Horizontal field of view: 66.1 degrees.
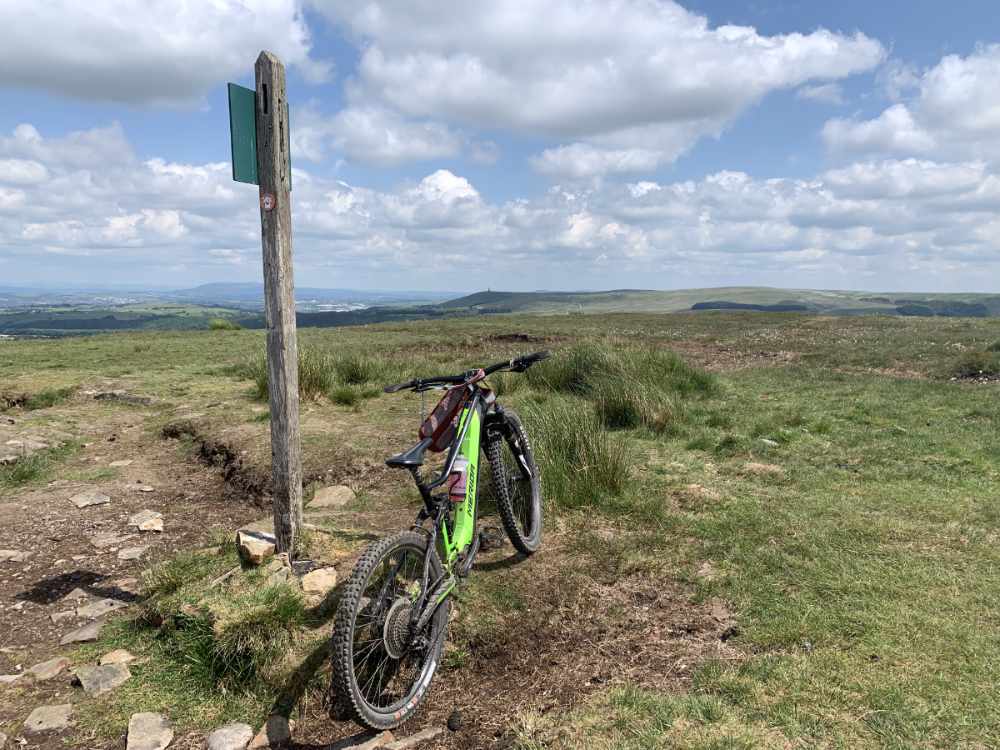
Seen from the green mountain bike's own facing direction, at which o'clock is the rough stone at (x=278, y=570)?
The rough stone is roughly at 9 o'clock from the green mountain bike.

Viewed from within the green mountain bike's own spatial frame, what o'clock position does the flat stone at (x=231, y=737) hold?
The flat stone is roughly at 7 o'clock from the green mountain bike.

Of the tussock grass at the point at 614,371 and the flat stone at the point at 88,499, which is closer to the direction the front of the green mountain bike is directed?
the tussock grass

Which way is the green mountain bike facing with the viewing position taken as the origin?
facing away from the viewer and to the right of the viewer

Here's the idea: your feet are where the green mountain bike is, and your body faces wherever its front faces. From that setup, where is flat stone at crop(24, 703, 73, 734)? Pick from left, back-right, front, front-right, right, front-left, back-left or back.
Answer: back-left

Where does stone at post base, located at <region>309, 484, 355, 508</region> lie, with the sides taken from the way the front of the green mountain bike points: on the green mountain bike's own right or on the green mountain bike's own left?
on the green mountain bike's own left

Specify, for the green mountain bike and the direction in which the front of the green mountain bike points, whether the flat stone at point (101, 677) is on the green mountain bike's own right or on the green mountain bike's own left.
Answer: on the green mountain bike's own left

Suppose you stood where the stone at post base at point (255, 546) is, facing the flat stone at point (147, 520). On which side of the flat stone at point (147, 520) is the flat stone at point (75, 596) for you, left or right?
left

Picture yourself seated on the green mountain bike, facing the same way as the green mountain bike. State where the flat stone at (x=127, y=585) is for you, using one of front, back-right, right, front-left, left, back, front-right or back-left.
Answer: left

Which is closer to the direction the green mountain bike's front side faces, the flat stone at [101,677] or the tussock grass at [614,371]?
the tussock grass

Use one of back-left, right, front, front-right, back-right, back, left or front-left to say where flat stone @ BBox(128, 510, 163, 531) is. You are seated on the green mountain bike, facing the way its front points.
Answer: left

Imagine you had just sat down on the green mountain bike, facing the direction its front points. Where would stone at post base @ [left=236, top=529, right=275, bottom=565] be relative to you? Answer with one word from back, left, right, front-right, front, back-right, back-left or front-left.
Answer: left

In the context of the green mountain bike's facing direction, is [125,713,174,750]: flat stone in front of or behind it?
behind
